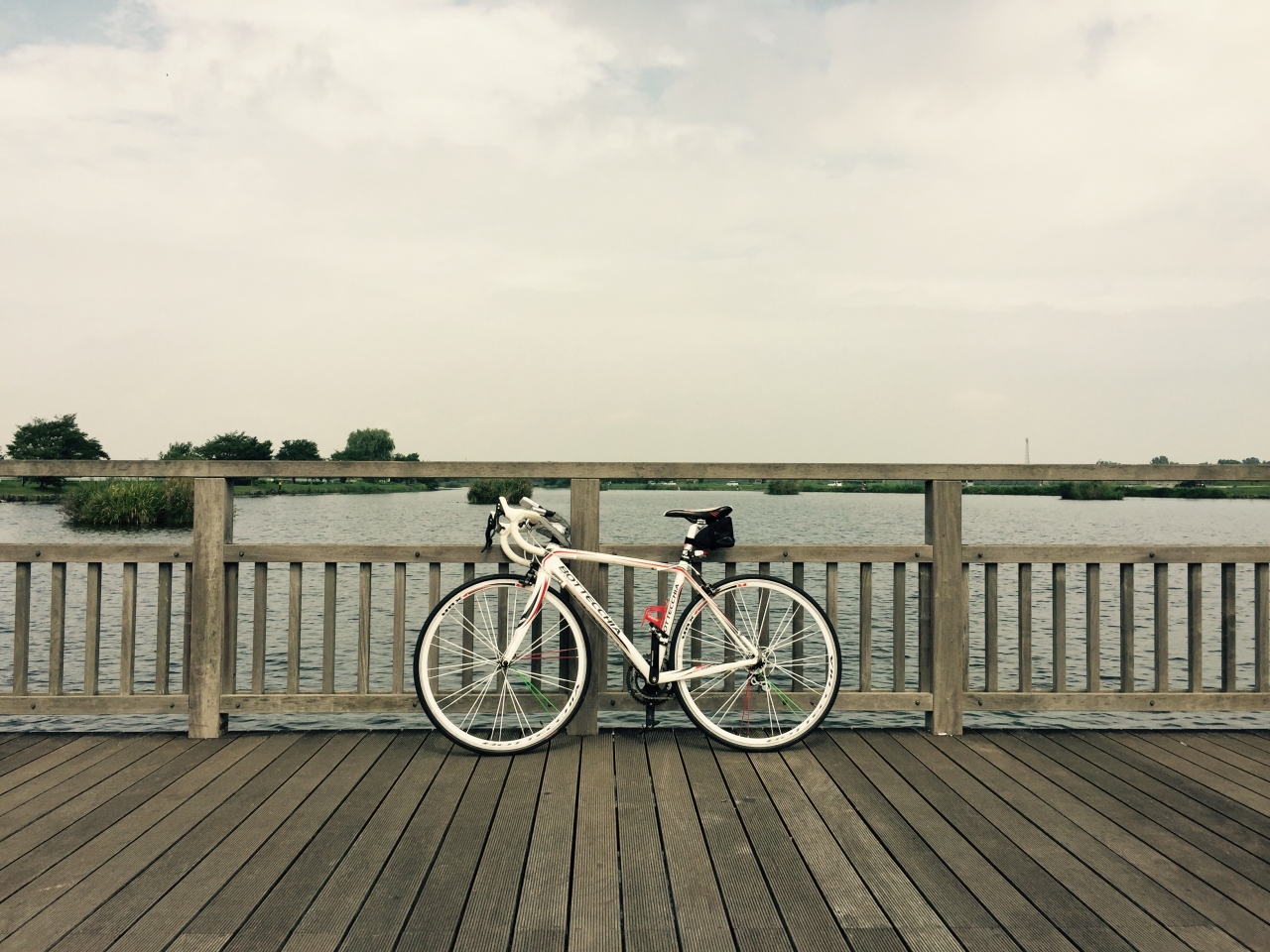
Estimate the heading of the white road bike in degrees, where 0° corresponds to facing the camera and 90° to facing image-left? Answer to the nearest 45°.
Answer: approximately 90°
